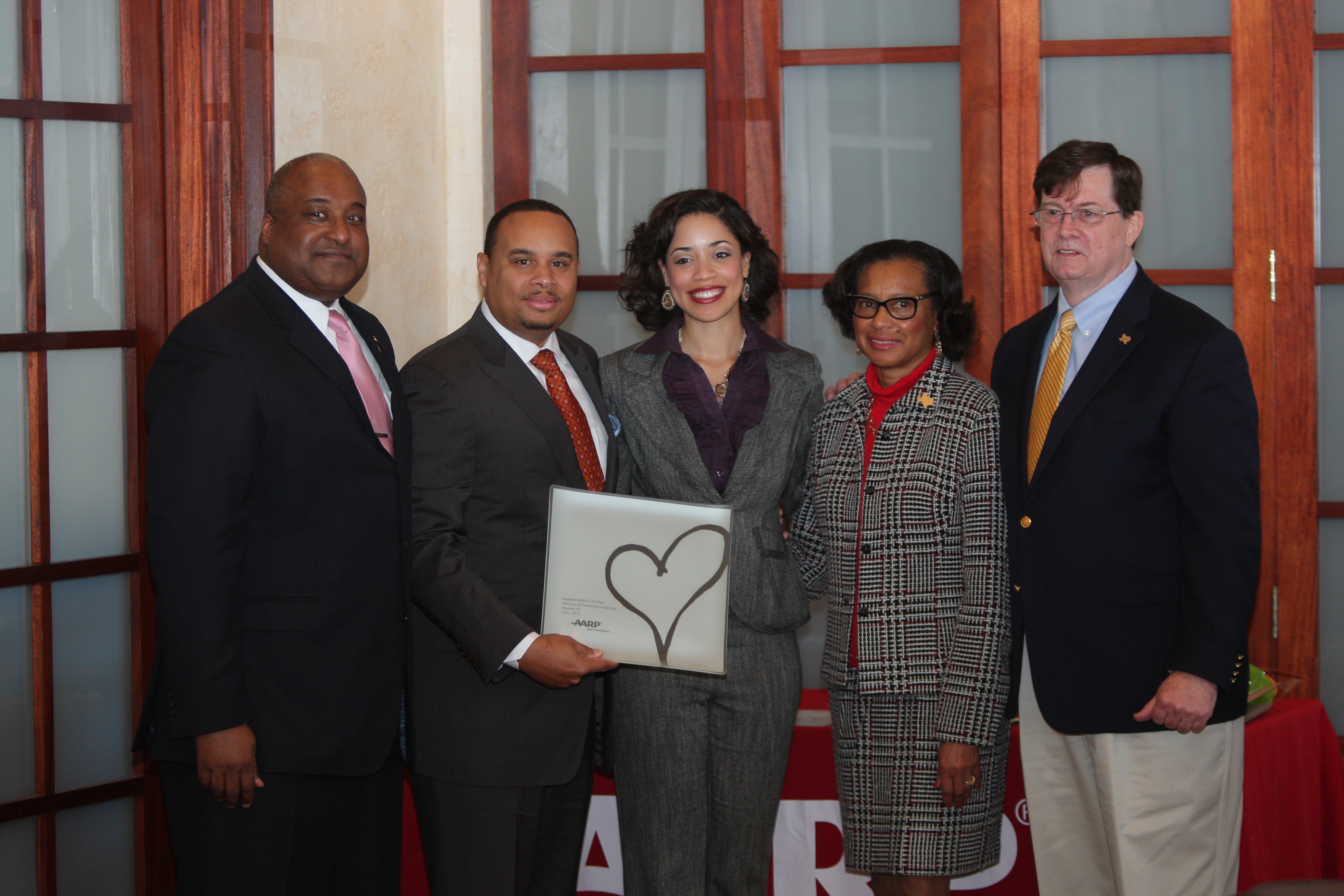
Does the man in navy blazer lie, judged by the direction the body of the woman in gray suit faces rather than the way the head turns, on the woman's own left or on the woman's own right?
on the woman's own left

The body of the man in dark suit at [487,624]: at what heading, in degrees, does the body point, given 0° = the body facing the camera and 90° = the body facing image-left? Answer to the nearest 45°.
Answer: approximately 315°

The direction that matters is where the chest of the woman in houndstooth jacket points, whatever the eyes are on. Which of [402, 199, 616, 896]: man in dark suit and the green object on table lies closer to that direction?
the man in dark suit

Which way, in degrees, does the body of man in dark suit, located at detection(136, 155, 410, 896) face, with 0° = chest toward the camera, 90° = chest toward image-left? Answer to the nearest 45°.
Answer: approximately 315°

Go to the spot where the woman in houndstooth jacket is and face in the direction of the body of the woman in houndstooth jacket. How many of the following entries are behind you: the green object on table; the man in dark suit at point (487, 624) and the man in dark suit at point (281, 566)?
1
